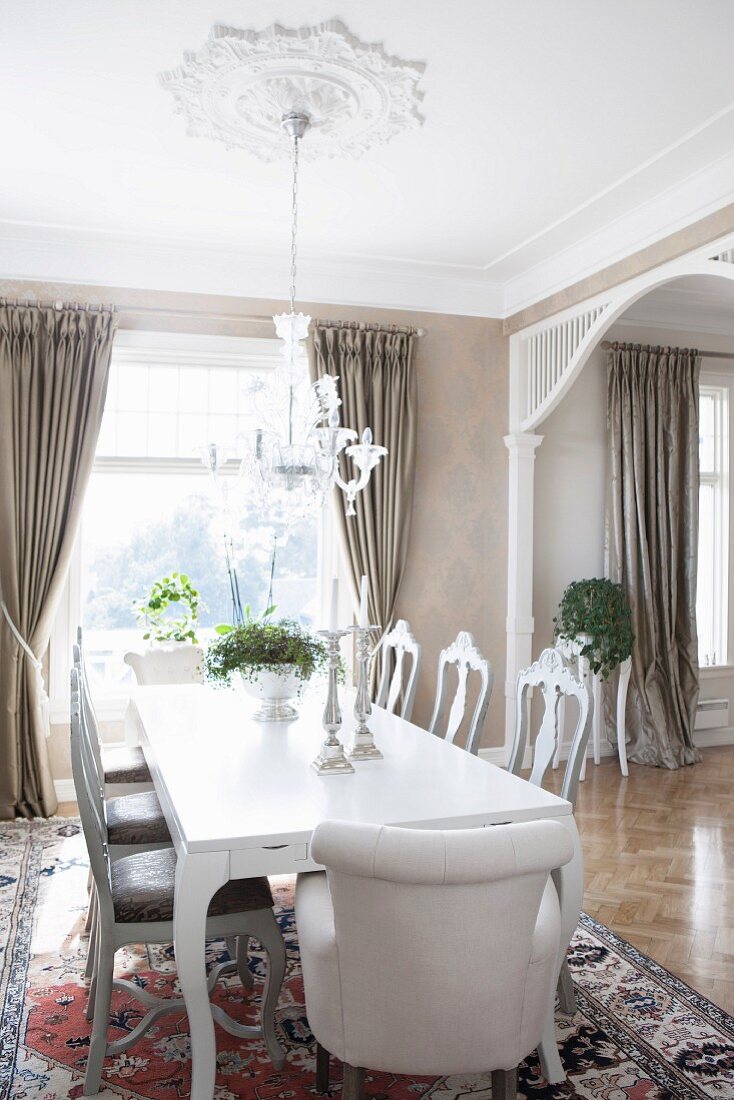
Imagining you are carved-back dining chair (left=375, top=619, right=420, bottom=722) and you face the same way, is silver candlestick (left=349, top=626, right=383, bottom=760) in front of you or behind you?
in front

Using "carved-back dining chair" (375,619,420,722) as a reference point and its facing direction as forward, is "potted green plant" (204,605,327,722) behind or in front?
in front

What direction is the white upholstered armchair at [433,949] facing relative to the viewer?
away from the camera

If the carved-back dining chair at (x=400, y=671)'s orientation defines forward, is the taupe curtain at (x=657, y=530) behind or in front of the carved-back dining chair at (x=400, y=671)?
behind

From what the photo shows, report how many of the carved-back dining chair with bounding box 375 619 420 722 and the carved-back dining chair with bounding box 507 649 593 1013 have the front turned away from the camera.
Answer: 0

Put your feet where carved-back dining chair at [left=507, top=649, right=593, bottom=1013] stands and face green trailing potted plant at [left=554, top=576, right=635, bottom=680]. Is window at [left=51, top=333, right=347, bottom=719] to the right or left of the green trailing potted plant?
left

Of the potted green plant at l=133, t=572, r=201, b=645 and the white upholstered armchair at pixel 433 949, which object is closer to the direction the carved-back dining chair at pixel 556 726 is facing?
the white upholstered armchair

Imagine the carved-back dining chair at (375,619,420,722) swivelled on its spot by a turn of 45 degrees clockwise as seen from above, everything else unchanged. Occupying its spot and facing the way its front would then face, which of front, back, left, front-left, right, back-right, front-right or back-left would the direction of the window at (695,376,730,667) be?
back-right

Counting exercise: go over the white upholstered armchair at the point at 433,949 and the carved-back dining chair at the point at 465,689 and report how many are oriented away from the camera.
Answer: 1

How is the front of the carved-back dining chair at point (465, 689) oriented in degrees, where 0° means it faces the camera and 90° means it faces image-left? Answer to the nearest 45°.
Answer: approximately 45°

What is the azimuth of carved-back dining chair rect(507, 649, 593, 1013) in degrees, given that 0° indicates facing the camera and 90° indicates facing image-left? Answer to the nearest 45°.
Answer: approximately 45°

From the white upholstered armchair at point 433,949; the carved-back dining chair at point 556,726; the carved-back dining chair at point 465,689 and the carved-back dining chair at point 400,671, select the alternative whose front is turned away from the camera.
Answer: the white upholstered armchair
